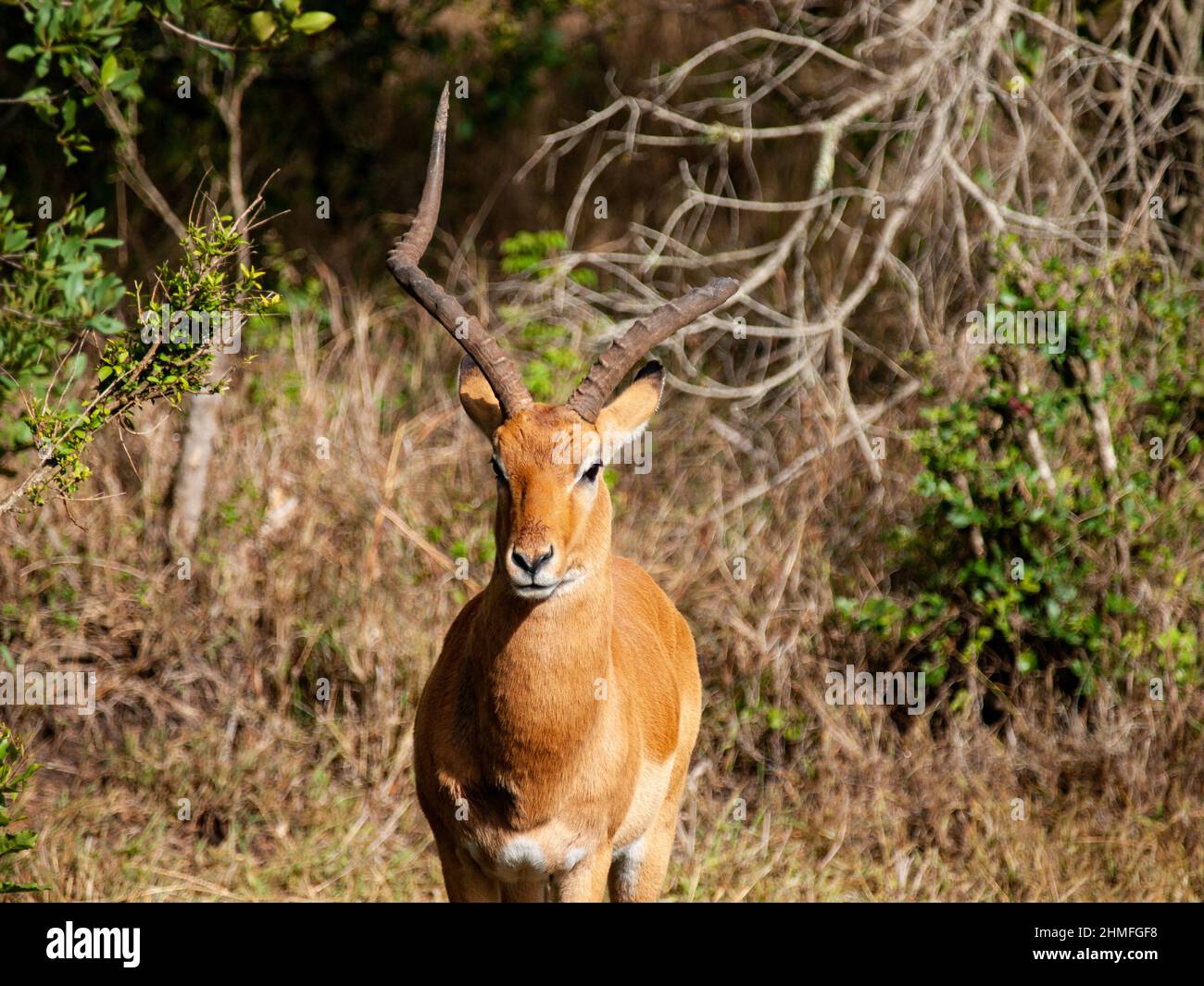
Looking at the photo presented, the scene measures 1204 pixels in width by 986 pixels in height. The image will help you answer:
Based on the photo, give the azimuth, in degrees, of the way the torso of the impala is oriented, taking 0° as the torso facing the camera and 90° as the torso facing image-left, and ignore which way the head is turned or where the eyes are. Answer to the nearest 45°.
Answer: approximately 0°

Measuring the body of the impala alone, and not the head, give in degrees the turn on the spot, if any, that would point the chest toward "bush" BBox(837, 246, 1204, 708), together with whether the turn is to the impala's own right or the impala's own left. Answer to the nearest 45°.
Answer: approximately 135° to the impala's own left
